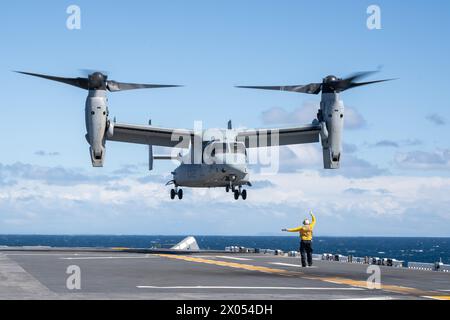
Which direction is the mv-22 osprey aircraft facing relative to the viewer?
toward the camera
